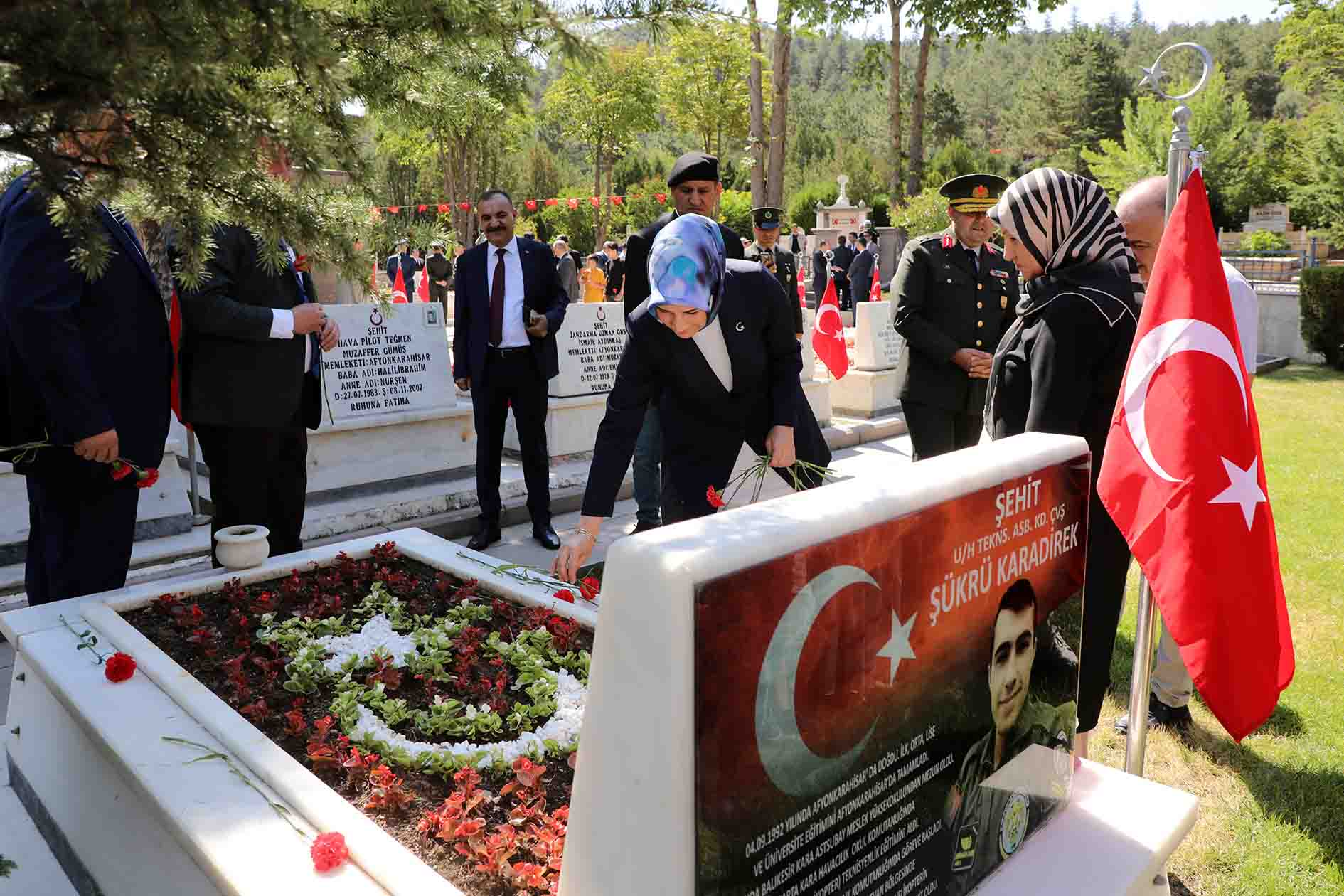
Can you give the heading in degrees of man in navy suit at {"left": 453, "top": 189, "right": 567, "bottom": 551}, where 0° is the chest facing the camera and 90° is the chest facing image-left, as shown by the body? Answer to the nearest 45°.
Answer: approximately 0°

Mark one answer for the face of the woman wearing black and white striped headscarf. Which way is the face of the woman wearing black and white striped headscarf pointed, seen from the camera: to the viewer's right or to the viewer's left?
to the viewer's left

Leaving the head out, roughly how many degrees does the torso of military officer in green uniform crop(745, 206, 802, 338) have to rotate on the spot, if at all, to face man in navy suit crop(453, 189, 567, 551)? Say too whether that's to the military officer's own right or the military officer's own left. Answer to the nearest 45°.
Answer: approximately 45° to the military officer's own right

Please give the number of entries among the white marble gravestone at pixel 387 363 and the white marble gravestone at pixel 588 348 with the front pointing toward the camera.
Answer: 2

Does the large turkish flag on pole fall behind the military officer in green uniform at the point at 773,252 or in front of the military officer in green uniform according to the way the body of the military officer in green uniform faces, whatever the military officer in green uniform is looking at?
in front

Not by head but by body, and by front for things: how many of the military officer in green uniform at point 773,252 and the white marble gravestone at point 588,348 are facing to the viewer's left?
0

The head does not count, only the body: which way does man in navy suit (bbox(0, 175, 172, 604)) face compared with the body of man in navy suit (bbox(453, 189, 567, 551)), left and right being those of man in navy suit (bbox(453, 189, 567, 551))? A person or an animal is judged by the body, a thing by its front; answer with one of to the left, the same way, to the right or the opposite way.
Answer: to the left

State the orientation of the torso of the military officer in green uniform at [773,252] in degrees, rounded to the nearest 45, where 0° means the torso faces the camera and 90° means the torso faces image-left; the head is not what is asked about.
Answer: approximately 0°

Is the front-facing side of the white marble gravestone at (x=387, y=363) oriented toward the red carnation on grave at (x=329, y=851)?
yes

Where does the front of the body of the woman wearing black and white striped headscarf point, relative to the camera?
to the viewer's left
